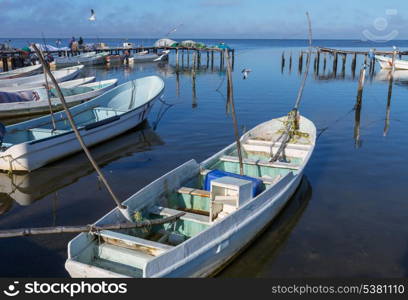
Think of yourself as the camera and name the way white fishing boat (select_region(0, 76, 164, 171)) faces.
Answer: facing away from the viewer and to the right of the viewer

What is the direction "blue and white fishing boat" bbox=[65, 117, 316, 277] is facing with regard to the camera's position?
facing away from the viewer and to the right of the viewer

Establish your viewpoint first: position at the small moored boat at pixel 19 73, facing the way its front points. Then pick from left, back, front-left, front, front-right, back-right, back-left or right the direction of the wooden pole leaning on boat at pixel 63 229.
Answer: right

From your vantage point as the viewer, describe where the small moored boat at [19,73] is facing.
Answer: facing to the right of the viewer

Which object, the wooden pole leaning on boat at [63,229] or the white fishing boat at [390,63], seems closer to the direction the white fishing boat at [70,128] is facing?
the white fishing boat

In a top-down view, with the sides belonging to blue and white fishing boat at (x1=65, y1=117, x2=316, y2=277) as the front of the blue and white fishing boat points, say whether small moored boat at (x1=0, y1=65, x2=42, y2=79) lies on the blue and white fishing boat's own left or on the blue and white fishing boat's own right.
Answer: on the blue and white fishing boat's own left

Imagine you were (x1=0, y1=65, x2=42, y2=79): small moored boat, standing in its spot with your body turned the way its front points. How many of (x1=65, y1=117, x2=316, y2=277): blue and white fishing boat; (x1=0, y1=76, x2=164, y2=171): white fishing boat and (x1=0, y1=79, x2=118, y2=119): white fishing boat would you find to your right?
3

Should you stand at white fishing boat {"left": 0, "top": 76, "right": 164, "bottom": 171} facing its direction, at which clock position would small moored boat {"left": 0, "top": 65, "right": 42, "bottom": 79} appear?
The small moored boat is roughly at 10 o'clock from the white fishing boat.

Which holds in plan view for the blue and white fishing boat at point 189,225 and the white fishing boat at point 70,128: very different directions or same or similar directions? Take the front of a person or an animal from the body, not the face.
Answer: same or similar directions

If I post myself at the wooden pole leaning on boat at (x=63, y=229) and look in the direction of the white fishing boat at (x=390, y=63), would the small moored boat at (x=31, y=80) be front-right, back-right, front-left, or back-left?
front-left

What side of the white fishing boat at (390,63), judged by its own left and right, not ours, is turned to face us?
left

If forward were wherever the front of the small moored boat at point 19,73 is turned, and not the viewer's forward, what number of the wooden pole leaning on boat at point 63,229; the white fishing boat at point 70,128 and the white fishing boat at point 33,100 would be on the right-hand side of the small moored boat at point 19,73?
3

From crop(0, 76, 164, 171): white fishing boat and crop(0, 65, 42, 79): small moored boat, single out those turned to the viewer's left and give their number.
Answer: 0

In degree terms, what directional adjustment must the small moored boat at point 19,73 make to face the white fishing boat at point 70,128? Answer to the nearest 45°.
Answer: approximately 90° to its right
